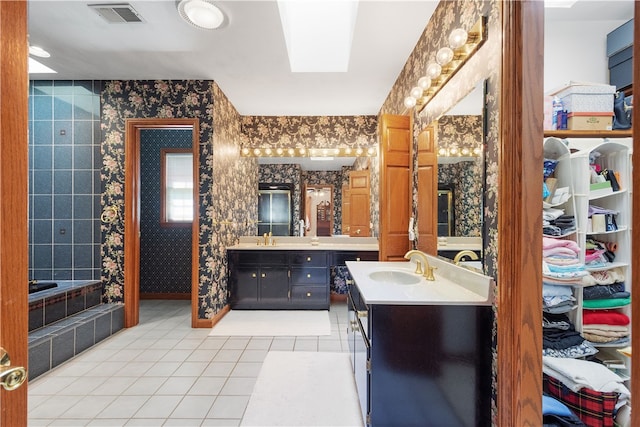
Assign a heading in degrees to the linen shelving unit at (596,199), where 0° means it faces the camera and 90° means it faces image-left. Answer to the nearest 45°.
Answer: approximately 0°

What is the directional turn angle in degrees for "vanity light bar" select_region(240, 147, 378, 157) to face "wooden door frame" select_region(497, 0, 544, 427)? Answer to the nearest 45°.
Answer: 0° — it already faces it

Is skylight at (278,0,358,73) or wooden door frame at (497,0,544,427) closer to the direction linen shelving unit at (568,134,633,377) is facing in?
the wooden door frame

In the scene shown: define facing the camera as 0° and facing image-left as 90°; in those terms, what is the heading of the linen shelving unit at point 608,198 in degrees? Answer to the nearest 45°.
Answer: approximately 0°

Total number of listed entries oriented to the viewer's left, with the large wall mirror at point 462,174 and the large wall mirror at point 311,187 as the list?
1

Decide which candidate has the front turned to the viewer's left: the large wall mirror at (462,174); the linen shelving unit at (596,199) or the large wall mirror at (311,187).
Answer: the large wall mirror at (462,174)

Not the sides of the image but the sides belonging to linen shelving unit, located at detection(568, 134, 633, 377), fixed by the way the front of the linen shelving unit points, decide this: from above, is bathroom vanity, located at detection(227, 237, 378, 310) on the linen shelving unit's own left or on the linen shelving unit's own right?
on the linen shelving unit's own right

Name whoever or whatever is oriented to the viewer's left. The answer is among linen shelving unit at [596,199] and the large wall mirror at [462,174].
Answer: the large wall mirror

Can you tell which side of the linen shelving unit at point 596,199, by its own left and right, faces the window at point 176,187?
right
